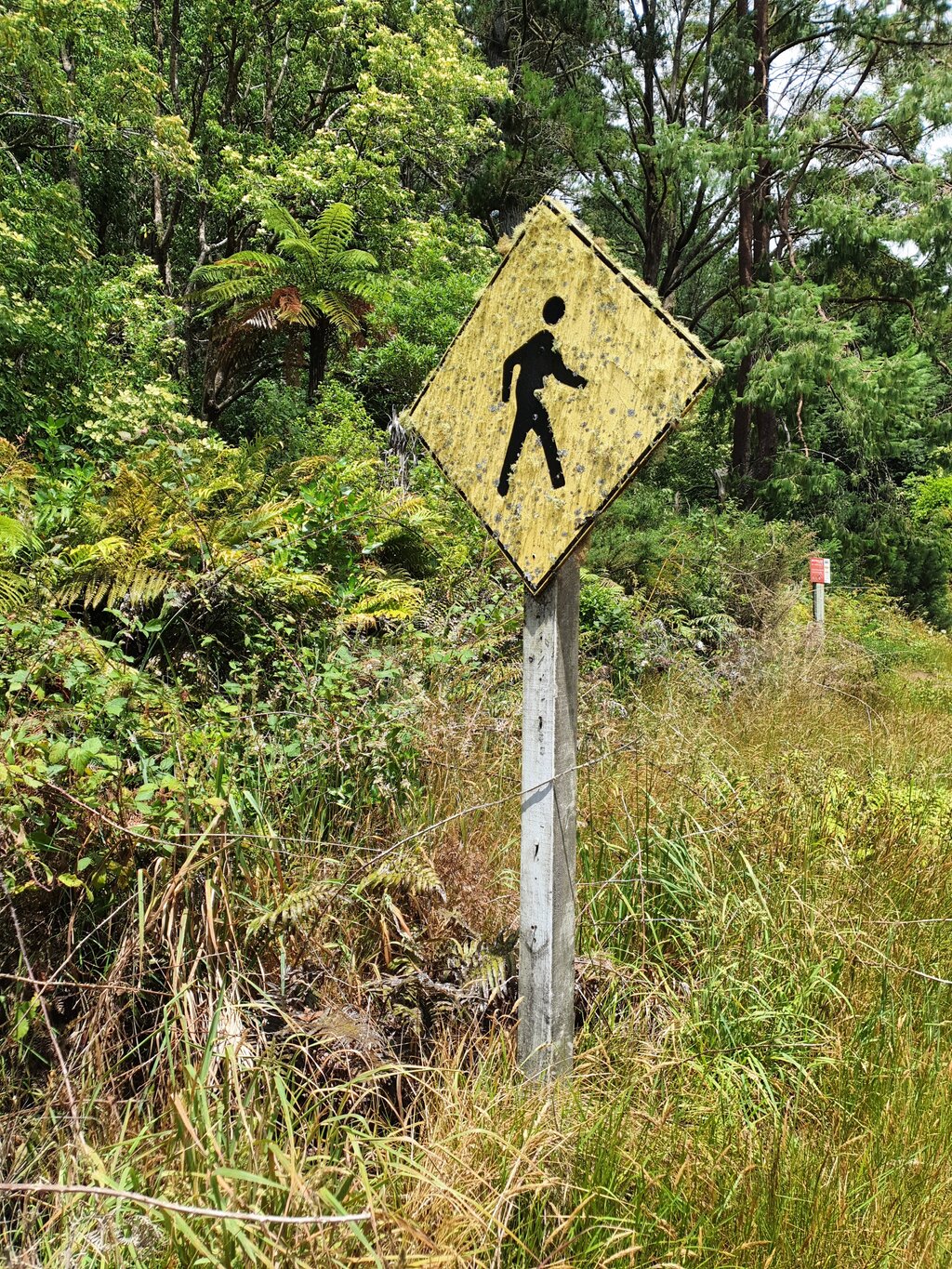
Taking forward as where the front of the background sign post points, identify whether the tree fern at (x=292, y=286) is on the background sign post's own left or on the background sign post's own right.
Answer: on the background sign post's own right

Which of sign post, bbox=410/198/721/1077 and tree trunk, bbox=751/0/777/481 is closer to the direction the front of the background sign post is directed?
the sign post

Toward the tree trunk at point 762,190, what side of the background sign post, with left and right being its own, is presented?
back

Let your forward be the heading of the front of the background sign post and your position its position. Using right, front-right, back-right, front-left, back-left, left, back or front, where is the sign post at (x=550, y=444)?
front

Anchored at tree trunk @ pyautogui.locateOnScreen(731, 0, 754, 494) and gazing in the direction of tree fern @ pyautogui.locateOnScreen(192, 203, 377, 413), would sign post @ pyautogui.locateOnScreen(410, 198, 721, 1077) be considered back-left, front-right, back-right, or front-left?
front-left

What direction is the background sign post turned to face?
toward the camera

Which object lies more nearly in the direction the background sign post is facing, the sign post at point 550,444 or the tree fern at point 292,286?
the sign post

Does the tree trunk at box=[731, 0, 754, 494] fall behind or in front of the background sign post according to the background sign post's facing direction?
behind
